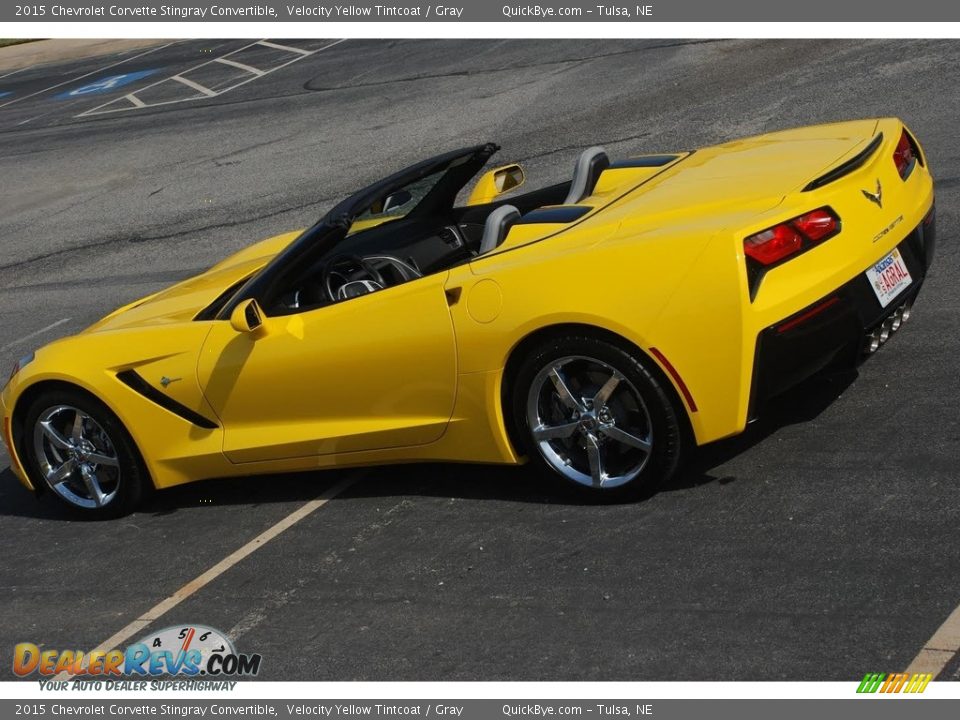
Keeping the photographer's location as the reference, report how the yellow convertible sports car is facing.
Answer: facing away from the viewer and to the left of the viewer
